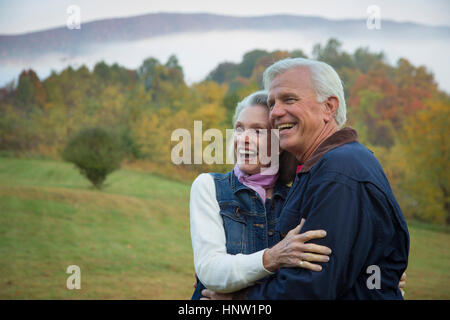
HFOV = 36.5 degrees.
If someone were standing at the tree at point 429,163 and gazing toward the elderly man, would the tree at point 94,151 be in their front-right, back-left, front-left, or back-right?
front-right

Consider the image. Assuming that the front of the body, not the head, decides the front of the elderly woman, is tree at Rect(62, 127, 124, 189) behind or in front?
behind

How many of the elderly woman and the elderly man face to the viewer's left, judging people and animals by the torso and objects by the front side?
1

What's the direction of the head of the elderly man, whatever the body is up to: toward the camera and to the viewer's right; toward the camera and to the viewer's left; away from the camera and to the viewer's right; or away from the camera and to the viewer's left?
toward the camera and to the viewer's left

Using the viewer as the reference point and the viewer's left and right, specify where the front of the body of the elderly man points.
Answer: facing to the left of the viewer

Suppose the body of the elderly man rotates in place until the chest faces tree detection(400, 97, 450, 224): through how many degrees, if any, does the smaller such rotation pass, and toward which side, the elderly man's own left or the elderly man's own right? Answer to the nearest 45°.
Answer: approximately 90° to the elderly man's own right
